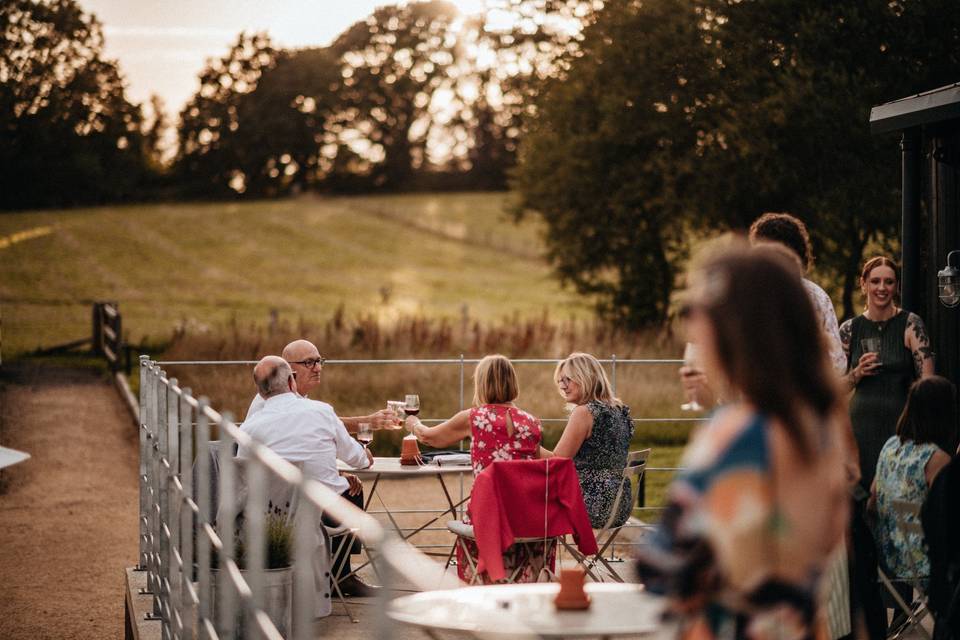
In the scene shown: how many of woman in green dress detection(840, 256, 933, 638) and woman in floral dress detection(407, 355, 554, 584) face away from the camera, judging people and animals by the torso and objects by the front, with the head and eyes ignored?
1

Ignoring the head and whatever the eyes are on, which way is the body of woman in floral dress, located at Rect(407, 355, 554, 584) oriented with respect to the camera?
away from the camera

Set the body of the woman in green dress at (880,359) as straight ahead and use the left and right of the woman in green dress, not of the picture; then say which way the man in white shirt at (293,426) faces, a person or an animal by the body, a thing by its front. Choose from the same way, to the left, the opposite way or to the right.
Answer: the opposite way

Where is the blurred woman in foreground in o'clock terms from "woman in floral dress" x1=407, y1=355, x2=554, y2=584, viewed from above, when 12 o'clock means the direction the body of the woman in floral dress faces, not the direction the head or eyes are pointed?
The blurred woman in foreground is roughly at 6 o'clock from the woman in floral dress.

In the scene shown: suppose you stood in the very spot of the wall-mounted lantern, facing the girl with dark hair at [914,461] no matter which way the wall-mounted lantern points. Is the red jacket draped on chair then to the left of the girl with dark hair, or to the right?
right

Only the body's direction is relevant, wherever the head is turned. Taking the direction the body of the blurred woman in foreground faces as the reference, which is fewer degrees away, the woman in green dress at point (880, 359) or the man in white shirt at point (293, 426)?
the man in white shirt

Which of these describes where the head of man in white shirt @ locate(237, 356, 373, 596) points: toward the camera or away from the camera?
away from the camera

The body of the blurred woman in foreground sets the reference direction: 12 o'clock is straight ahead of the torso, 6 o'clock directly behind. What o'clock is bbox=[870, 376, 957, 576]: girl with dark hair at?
The girl with dark hair is roughly at 2 o'clock from the blurred woman in foreground.

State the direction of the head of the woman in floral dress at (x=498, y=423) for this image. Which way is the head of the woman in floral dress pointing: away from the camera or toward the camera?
away from the camera
